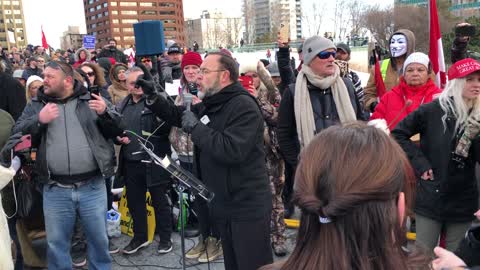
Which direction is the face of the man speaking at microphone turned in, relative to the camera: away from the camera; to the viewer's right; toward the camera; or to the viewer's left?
to the viewer's left

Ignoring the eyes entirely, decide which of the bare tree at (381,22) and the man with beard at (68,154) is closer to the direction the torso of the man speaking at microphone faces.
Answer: the man with beard

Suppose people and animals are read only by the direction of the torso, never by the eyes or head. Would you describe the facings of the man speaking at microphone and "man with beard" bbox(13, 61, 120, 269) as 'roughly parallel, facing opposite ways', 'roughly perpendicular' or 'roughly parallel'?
roughly perpendicular

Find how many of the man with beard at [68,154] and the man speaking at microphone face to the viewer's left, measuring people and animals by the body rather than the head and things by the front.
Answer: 1

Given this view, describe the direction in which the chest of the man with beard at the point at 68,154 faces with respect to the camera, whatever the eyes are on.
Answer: toward the camera

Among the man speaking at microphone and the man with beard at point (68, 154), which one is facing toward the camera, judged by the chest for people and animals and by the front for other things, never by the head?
the man with beard

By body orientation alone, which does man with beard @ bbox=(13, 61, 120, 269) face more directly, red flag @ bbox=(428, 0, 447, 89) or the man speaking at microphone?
the man speaking at microphone

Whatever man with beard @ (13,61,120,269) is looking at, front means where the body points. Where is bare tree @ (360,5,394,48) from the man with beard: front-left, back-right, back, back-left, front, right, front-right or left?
back-left

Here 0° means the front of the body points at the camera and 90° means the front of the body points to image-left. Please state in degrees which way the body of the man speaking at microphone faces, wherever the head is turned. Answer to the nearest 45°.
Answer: approximately 90°

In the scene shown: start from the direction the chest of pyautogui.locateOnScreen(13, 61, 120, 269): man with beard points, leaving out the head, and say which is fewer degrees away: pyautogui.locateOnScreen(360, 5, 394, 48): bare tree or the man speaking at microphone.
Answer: the man speaking at microphone

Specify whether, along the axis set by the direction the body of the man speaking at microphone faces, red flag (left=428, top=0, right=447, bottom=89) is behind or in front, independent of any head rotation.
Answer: behind

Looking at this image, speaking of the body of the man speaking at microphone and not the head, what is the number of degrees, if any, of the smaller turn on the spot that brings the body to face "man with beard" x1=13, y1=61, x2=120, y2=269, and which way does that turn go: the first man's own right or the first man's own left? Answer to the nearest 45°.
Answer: approximately 45° to the first man's own right

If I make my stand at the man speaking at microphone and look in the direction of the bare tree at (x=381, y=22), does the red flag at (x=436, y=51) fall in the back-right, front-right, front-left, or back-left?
front-right

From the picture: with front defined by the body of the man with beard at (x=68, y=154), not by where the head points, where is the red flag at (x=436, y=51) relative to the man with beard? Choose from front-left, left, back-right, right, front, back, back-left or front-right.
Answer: left

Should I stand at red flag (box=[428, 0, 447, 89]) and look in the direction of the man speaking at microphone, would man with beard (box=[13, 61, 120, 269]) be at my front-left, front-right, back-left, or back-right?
front-right
